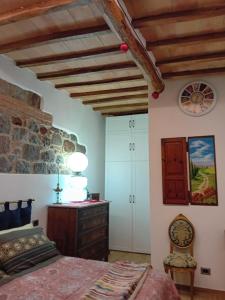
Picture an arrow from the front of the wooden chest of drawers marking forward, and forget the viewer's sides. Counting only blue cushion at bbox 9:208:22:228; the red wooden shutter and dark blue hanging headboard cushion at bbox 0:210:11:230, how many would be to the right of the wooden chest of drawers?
2

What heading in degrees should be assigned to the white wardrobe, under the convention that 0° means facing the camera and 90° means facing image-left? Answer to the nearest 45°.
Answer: approximately 0°

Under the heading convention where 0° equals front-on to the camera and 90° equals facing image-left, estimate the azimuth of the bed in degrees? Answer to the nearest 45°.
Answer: approximately 315°

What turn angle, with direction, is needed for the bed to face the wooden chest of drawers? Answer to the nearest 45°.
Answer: approximately 135° to its left

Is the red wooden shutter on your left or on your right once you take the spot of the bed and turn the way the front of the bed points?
on your left
